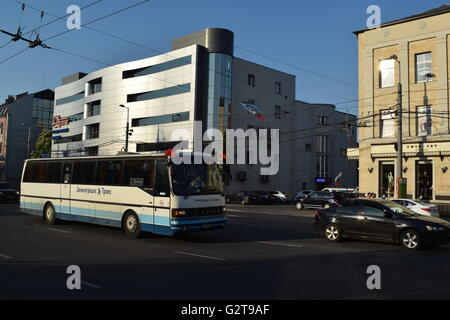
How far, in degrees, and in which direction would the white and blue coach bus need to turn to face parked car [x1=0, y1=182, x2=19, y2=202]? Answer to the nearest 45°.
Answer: approximately 180°

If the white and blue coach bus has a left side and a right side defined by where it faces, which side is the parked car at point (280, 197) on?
on its left

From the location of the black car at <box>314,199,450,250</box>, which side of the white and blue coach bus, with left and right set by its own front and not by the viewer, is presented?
front

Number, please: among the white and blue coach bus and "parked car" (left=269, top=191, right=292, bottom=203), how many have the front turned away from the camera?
0

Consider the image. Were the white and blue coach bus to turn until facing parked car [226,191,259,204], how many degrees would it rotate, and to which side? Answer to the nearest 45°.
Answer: approximately 90° to its left
